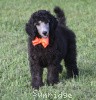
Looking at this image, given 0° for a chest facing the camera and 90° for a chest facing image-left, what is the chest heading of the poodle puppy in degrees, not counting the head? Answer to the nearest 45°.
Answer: approximately 45°
